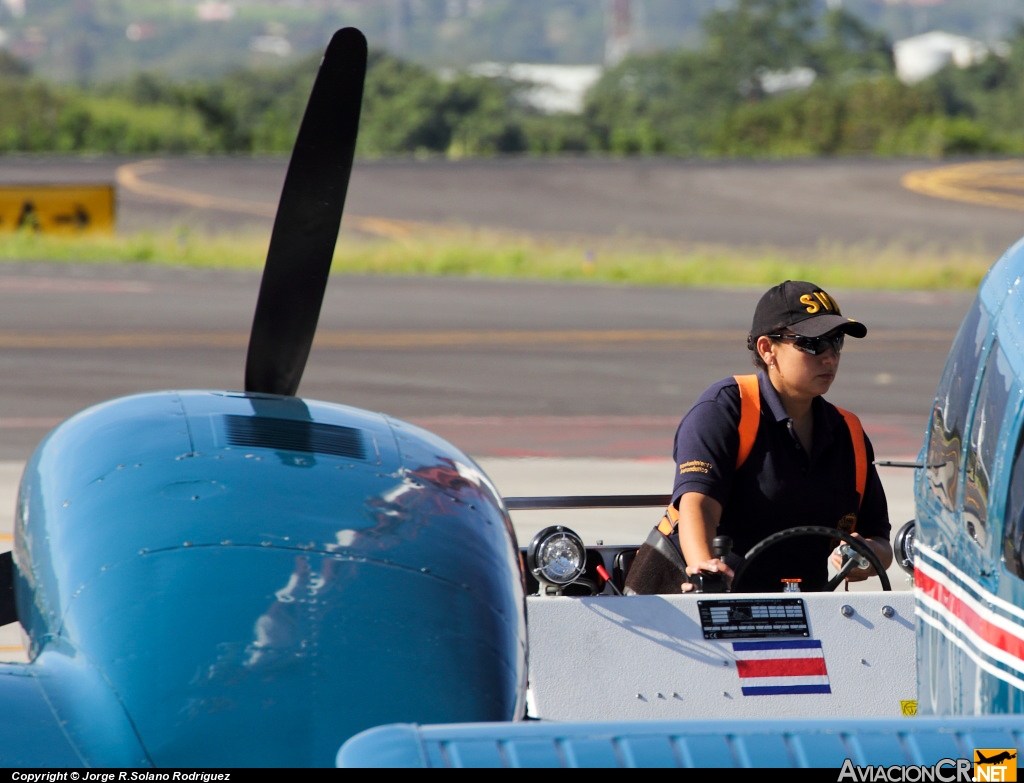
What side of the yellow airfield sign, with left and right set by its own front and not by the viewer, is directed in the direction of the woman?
front

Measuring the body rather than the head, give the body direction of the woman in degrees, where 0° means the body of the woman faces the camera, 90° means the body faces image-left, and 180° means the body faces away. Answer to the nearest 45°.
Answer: approximately 315°

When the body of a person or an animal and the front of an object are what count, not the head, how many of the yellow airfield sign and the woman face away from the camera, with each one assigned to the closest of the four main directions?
0

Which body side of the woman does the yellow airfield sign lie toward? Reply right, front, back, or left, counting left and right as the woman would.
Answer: back
